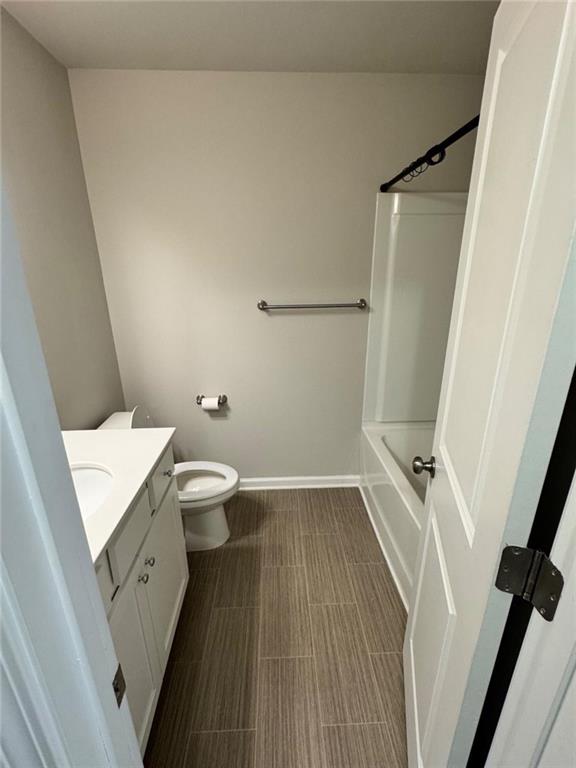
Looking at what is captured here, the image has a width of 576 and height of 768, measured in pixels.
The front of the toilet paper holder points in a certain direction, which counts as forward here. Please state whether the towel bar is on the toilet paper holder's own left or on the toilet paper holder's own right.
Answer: on the toilet paper holder's own left

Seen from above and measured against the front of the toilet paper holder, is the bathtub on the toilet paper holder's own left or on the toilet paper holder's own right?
on the toilet paper holder's own left

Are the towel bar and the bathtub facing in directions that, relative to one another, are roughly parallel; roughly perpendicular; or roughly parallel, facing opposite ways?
roughly perpendicular

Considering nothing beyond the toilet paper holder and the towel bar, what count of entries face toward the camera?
2

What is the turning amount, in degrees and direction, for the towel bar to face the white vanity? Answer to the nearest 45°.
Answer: approximately 45° to its right

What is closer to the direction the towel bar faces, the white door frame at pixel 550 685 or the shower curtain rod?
the white door frame

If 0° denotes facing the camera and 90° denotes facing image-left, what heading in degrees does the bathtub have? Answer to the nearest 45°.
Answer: approximately 90°

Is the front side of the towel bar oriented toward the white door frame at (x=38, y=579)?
yes

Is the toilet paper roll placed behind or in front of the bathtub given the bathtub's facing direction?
in front

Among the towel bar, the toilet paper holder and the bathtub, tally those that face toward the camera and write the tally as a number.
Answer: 2

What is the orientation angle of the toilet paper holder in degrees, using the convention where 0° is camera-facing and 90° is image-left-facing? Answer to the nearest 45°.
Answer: approximately 0°

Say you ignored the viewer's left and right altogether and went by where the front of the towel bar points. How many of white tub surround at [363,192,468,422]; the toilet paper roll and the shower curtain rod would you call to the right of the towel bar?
1

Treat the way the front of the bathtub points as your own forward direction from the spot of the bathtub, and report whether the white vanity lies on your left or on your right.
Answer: on your left
